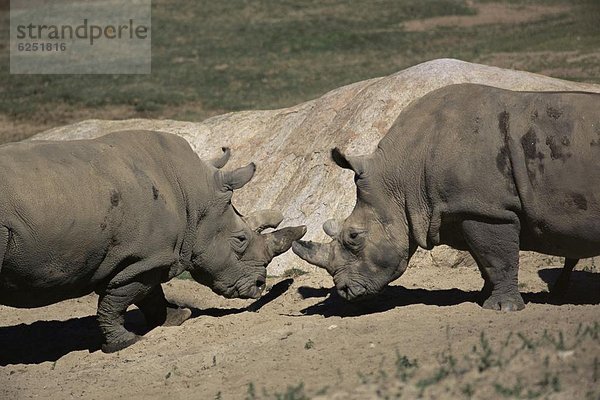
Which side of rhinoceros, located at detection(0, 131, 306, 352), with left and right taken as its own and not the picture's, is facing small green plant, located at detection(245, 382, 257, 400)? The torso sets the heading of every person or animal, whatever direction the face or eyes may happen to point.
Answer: right

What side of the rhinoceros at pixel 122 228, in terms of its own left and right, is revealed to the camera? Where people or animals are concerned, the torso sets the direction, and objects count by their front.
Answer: right

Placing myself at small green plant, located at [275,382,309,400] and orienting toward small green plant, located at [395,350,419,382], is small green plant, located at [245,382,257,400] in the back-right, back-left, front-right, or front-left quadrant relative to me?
back-left

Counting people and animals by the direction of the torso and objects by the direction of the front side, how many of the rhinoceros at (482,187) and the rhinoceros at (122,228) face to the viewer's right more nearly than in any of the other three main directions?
1

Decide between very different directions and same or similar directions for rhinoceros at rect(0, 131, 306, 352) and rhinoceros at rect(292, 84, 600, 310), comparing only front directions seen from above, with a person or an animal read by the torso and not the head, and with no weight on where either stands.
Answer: very different directions

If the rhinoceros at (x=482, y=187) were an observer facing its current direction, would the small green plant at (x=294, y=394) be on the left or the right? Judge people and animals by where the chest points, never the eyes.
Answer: on its left

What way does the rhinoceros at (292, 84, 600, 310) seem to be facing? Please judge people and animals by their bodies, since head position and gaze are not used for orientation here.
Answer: to the viewer's left

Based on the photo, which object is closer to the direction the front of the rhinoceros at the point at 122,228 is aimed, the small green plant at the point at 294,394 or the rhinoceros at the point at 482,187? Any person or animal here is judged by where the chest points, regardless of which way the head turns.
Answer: the rhinoceros

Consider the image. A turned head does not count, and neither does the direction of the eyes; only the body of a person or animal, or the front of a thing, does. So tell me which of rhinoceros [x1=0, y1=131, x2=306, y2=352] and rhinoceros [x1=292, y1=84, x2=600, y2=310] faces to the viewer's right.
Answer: rhinoceros [x1=0, y1=131, x2=306, y2=352]
